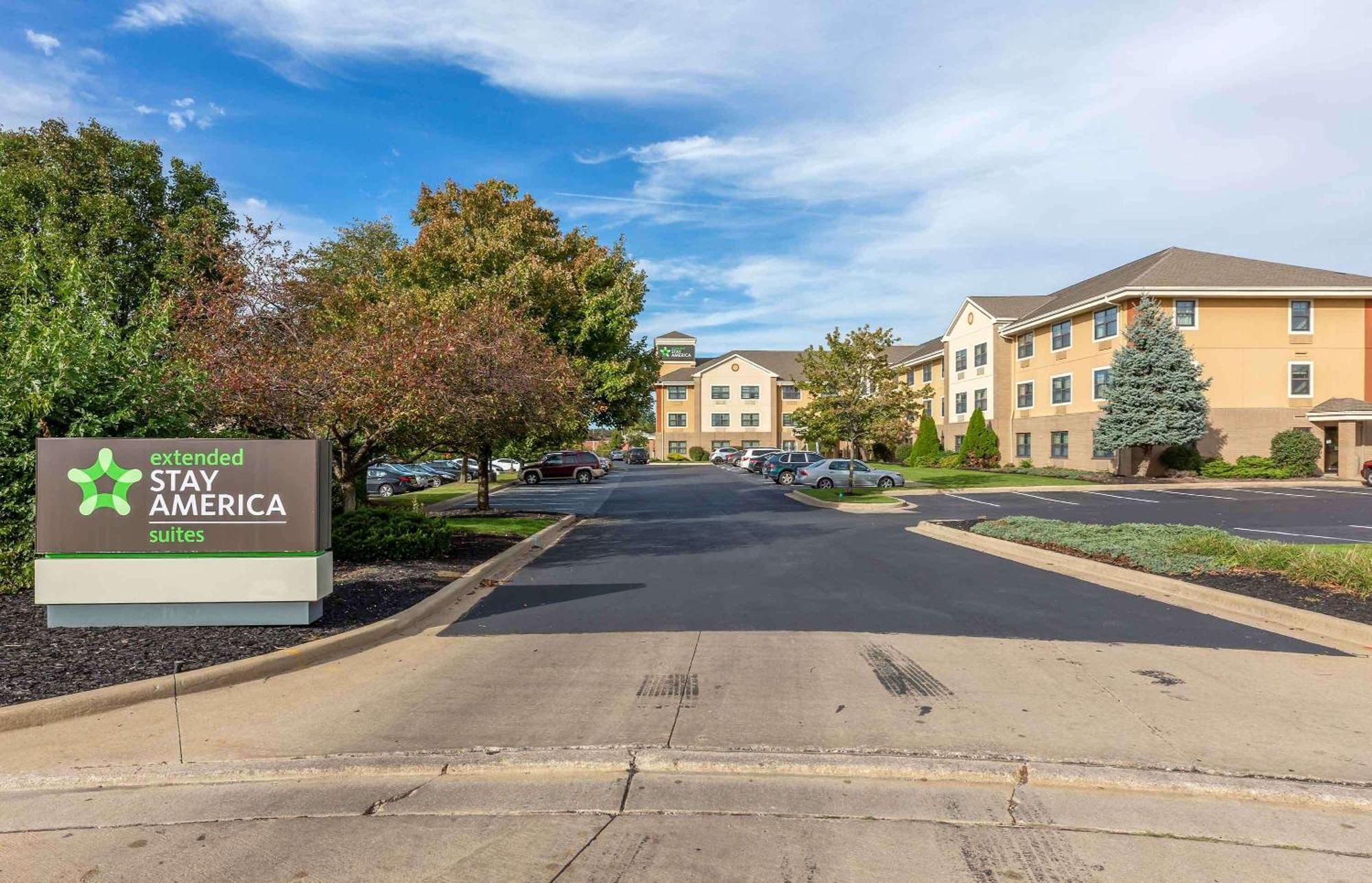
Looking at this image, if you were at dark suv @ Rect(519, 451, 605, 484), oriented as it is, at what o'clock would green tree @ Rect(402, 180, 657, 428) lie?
The green tree is roughly at 9 o'clock from the dark suv.

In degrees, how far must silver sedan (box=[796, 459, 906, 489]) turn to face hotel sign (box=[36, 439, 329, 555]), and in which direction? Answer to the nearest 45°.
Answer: approximately 90° to its right

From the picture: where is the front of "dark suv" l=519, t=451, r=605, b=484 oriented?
to the viewer's left

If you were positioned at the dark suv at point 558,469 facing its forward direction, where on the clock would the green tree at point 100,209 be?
The green tree is roughly at 10 o'clock from the dark suv.

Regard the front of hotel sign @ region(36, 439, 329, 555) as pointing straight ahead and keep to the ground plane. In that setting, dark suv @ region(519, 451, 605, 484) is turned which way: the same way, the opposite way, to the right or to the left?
to the right

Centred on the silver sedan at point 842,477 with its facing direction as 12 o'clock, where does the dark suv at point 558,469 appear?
The dark suv is roughly at 7 o'clock from the silver sedan.

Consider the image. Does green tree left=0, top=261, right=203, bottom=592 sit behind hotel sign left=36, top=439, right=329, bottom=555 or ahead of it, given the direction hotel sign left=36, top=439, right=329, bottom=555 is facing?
behind

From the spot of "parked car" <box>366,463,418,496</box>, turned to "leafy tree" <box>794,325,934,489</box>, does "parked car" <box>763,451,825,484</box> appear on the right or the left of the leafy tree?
left

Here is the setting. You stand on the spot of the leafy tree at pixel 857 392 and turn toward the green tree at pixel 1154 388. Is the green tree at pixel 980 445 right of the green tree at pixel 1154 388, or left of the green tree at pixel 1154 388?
left

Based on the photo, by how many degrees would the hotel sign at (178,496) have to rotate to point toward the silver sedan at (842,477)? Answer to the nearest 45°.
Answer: approximately 135° to its left

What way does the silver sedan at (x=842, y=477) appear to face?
to the viewer's right
